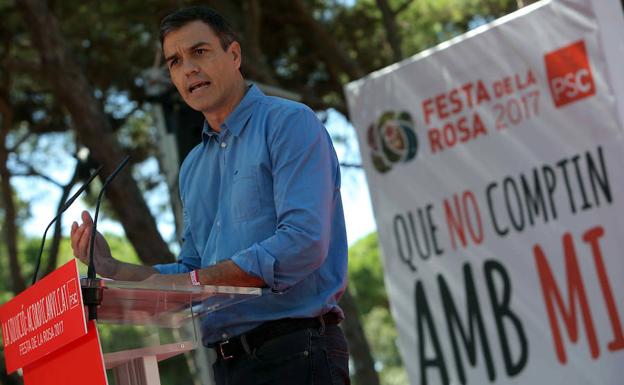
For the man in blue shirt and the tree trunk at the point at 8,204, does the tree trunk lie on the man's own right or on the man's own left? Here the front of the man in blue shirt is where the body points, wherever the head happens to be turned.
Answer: on the man's own right

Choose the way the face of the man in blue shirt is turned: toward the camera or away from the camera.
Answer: toward the camera

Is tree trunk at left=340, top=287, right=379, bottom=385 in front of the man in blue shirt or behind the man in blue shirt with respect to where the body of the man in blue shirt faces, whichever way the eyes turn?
behind

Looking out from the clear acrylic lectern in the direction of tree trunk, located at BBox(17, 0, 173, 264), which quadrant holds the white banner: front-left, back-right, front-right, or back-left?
front-right

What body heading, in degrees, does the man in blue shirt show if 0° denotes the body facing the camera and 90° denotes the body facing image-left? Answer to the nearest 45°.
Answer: approximately 45°

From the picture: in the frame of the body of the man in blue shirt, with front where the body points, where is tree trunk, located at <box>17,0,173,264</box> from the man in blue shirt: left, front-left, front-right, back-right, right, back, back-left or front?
back-right

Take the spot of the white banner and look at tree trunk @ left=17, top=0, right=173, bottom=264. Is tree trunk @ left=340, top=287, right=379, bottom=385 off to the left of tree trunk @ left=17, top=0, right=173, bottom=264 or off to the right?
right

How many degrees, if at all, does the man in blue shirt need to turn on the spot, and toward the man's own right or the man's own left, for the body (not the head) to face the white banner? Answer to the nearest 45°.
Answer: approximately 180°
